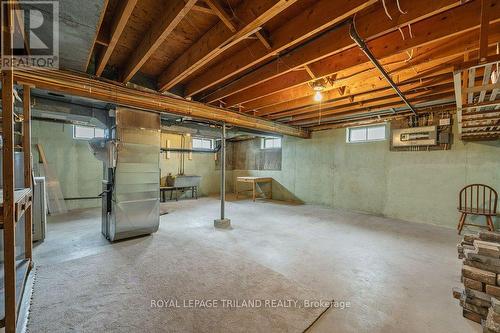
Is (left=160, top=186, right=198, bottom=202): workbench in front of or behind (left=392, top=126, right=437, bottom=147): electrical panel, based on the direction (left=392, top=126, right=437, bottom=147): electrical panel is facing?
in front

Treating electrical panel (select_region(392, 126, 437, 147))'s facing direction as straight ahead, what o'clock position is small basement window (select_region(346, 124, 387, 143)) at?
The small basement window is roughly at 2 o'clock from the electrical panel.

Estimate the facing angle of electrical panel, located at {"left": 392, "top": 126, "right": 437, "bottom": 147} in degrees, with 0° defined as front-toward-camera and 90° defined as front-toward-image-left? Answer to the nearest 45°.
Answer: approximately 45°

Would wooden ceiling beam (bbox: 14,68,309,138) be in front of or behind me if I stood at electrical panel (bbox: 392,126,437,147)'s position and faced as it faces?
in front

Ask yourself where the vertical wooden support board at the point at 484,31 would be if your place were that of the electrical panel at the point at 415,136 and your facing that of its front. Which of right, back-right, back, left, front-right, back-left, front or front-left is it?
front-left

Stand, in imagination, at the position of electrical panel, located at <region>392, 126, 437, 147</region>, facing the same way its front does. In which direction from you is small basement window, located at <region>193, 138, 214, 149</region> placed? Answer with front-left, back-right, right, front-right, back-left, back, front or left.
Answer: front-right

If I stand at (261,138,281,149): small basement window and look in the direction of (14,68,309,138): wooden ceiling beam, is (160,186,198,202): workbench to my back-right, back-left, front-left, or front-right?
front-right

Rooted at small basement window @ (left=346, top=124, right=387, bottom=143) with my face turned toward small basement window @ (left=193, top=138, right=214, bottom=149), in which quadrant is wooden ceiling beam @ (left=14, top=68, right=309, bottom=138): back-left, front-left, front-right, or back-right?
front-left

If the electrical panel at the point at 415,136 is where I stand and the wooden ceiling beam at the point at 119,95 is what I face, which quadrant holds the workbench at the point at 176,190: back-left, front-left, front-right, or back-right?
front-right

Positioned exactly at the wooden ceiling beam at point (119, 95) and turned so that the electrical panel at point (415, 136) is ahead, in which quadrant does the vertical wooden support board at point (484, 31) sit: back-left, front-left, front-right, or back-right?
front-right

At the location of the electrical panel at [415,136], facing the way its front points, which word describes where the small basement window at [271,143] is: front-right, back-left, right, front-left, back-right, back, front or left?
front-right

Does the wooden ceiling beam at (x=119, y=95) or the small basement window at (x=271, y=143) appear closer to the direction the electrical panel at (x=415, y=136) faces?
the wooden ceiling beam
